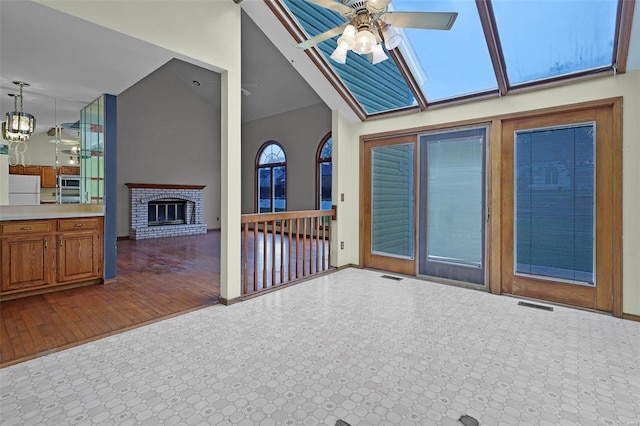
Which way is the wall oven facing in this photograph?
toward the camera

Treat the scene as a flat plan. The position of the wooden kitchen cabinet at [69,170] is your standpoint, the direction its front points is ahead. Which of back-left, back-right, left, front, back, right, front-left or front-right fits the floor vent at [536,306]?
front-left

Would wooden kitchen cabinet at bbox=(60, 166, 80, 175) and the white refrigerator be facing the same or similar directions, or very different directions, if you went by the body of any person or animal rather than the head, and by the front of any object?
same or similar directions

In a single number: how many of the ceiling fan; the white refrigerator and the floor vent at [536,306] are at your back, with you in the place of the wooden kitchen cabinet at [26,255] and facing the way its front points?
1

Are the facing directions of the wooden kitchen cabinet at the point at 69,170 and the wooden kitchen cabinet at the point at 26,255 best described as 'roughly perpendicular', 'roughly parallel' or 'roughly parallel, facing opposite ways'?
roughly parallel

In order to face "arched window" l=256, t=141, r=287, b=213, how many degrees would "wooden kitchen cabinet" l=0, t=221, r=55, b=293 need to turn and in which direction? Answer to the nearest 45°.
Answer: approximately 135° to its left

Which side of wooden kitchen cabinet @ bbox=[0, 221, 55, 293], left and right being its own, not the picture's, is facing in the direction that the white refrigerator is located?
back

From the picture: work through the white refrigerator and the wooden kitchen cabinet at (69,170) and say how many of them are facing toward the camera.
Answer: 2

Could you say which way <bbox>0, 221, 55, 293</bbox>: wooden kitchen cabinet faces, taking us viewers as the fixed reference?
facing the viewer

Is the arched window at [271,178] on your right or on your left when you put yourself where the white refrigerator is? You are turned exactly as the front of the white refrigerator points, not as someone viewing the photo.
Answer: on your left

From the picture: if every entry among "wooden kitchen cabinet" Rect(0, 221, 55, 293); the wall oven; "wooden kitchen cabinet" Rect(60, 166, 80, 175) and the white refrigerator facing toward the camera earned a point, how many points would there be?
4

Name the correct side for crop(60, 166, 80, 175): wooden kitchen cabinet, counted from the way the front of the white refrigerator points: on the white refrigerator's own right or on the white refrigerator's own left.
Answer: on the white refrigerator's own left

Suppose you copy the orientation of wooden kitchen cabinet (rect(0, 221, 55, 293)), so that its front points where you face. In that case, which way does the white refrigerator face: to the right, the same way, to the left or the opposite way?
the same way
